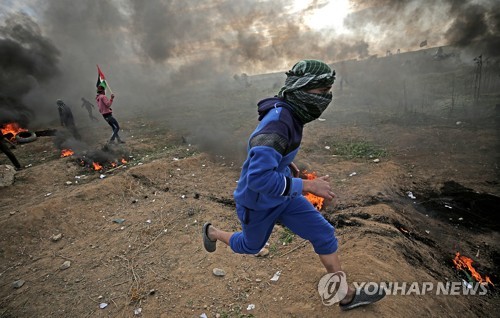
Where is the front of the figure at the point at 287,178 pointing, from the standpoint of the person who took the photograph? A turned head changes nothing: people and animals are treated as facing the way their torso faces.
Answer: facing to the right of the viewer

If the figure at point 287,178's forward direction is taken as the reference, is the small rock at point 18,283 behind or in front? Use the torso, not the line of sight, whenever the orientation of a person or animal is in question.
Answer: behind

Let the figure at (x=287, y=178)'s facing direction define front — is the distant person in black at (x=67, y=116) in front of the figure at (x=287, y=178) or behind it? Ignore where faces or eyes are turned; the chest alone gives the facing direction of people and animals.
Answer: behind

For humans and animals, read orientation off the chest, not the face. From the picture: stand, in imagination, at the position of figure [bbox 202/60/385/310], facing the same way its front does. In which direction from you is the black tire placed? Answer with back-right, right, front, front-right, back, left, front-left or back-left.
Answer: back-left
